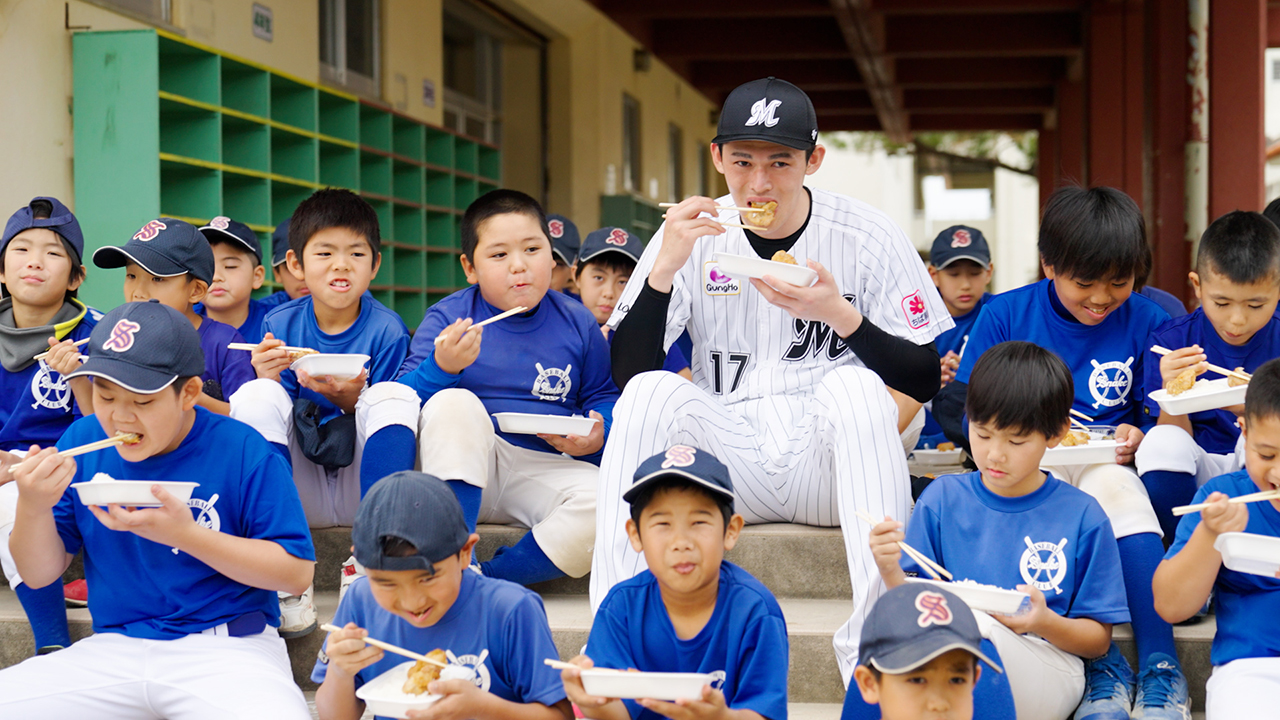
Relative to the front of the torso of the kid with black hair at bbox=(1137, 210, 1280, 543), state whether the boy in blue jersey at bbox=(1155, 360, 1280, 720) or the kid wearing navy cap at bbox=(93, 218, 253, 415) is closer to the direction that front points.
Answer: the boy in blue jersey

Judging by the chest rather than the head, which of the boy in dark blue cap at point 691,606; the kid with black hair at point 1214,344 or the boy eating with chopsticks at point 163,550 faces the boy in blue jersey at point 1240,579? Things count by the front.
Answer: the kid with black hair

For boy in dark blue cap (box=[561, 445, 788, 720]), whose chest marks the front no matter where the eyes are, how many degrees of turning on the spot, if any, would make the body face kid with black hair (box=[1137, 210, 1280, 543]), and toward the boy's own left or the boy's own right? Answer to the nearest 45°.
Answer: approximately 135° to the boy's own left

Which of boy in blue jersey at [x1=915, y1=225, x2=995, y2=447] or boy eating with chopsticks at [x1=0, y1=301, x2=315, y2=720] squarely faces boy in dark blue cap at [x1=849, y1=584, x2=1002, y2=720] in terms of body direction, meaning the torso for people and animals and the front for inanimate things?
the boy in blue jersey
